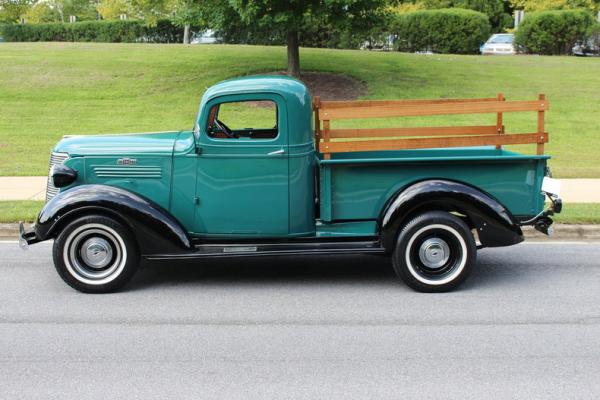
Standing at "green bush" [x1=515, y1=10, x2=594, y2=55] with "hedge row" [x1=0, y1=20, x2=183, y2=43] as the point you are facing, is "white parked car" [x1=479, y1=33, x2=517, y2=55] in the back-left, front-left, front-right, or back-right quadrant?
front-right

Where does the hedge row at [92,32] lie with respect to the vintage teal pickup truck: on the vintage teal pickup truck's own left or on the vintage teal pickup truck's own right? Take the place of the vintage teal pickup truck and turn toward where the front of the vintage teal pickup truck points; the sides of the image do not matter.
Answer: on the vintage teal pickup truck's own right

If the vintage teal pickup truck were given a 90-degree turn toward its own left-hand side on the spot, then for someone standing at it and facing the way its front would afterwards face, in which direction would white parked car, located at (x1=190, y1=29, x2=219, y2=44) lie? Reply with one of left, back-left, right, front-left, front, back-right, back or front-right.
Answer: back

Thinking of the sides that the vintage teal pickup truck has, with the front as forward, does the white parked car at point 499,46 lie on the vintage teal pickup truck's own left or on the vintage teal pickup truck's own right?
on the vintage teal pickup truck's own right

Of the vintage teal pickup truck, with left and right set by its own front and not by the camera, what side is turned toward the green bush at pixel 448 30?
right

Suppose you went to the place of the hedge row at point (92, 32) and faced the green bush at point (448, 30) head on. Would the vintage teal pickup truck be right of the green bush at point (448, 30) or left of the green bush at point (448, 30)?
right

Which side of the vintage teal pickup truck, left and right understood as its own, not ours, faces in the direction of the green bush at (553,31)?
right

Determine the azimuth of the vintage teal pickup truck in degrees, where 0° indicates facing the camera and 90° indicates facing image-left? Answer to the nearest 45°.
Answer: approximately 90°
